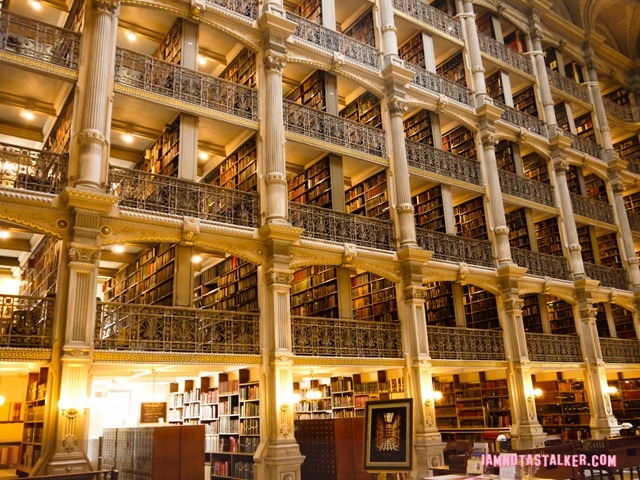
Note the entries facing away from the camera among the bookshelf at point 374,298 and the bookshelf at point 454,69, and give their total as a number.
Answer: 0

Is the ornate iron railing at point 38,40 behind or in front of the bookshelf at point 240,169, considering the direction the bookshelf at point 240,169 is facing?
in front

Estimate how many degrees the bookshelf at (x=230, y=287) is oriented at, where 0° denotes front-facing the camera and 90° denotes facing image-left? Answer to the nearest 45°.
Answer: approximately 45°

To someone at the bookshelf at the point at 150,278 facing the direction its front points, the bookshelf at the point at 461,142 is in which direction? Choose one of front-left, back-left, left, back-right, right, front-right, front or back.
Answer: back-left

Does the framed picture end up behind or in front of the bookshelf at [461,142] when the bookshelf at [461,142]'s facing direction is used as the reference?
in front
